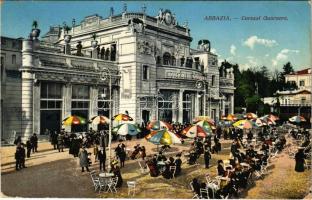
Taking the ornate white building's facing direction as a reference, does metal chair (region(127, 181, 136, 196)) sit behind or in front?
in front

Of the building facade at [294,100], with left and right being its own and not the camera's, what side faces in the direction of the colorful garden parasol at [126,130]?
front

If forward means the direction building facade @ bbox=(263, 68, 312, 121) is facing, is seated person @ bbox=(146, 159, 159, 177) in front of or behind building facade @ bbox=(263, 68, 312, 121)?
in front

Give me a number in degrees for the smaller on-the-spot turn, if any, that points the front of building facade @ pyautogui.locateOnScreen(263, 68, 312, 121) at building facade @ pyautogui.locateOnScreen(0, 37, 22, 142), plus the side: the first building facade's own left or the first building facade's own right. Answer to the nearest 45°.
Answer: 0° — it already faces it

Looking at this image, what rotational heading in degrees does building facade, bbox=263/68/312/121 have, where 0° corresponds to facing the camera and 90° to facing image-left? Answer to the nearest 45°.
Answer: approximately 45°

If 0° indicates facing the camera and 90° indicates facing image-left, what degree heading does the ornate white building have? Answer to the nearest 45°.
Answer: approximately 315°

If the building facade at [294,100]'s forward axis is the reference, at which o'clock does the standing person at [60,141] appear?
The standing person is roughly at 12 o'clock from the building facade.

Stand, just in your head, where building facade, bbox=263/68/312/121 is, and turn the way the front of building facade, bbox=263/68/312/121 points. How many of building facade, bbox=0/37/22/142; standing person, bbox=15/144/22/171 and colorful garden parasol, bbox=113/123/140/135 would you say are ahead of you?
3
